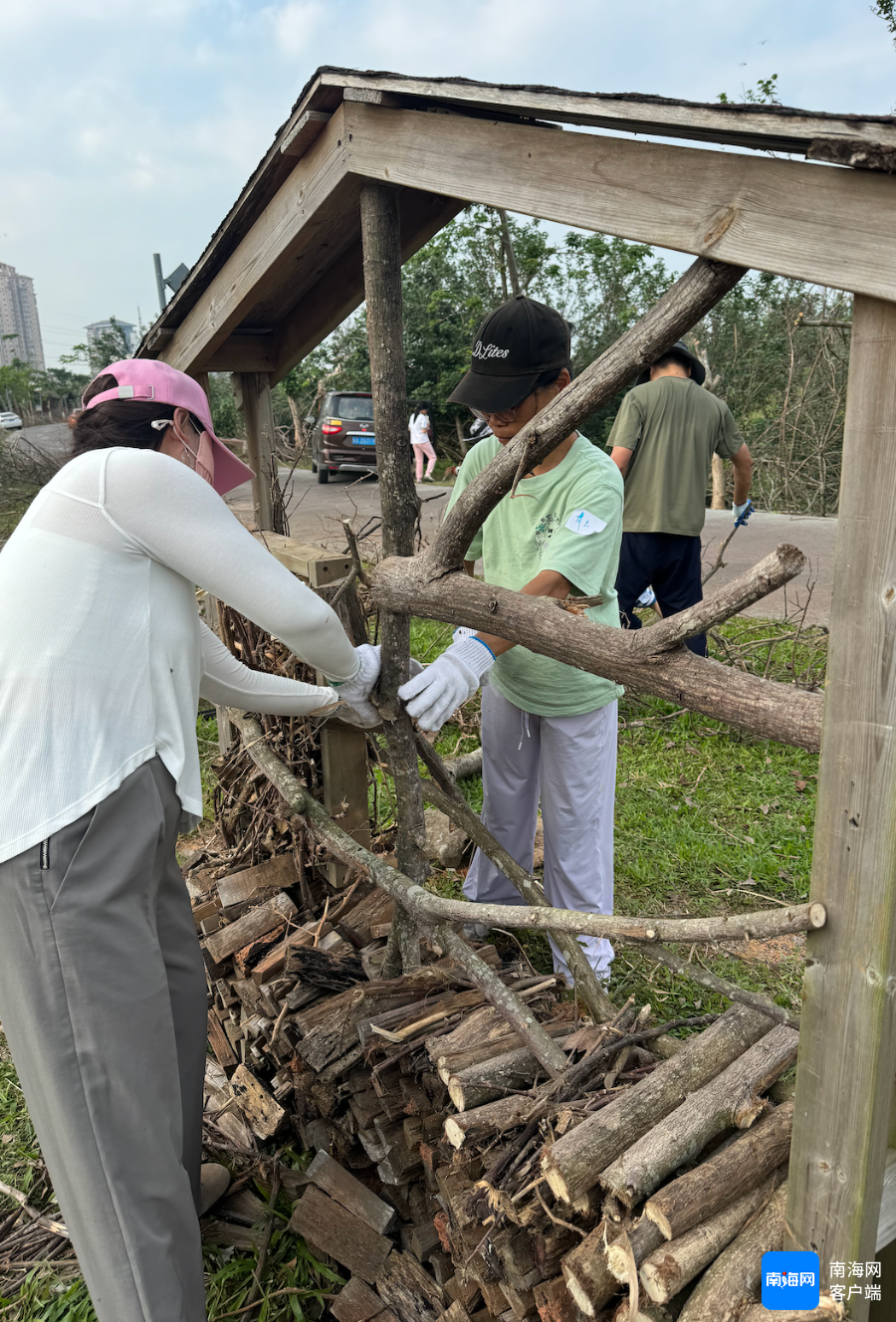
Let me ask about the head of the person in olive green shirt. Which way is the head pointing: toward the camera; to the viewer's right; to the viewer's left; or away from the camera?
away from the camera

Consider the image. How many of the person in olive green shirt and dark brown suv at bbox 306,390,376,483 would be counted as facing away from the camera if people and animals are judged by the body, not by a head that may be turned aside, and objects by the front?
2

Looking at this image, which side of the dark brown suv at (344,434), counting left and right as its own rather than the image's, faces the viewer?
back

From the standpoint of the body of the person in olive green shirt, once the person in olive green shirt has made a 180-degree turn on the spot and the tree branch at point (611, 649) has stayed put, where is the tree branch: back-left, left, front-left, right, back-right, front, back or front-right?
front

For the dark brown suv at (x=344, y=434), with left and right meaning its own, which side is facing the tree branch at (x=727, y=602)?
back

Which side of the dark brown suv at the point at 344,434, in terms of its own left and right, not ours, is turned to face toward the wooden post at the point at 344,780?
back

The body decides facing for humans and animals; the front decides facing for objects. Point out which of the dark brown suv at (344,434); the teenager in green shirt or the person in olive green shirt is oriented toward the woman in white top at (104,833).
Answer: the teenager in green shirt

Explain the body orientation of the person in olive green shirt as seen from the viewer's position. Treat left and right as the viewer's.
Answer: facing away from the viewer

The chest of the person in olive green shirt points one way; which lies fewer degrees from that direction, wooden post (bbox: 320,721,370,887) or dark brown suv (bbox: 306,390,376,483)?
the dark brown suv

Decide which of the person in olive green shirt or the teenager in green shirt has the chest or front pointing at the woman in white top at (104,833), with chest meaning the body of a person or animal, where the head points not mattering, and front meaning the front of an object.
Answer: the teenager in green shirt

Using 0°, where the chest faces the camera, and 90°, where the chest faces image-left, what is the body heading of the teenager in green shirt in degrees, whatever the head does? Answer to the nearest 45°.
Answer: approximately 45°

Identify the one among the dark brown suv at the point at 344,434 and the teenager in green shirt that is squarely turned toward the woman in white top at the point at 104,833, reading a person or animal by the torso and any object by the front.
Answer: the teenager in green shirt

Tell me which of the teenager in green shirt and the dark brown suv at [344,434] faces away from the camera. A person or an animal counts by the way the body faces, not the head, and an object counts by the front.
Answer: the dark brown suv

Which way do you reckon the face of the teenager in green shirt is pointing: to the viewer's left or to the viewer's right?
to the viewer's left

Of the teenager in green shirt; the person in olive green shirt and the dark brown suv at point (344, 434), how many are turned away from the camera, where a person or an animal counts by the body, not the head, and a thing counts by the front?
2

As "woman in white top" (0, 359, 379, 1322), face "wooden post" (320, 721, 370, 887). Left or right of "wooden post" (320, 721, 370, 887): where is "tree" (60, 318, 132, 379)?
left
